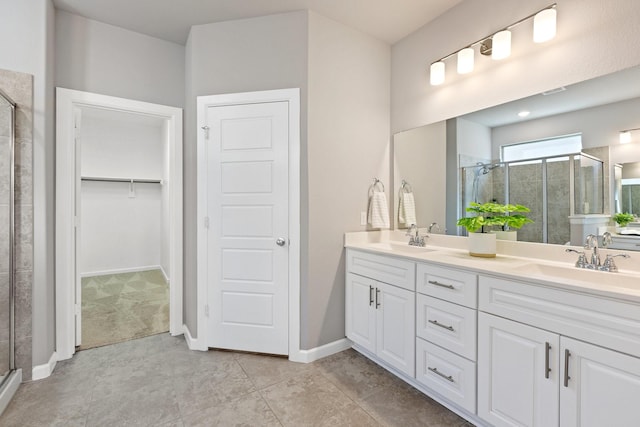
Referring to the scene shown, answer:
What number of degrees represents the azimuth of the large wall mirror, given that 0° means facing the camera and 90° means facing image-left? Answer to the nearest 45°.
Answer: approximately 45°

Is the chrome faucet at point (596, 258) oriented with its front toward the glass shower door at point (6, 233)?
yes

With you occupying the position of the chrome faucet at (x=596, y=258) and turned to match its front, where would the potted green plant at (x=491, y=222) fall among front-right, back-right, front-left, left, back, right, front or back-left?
front-right

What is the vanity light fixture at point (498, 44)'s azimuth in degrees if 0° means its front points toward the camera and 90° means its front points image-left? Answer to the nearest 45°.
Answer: approximately 45°

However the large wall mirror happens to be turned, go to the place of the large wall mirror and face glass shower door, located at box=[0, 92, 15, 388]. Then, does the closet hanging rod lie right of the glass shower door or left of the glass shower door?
right
